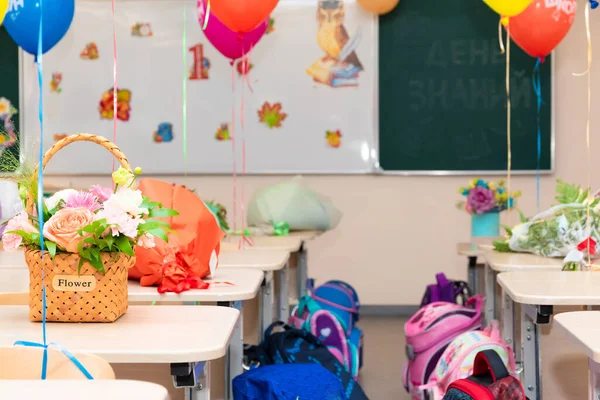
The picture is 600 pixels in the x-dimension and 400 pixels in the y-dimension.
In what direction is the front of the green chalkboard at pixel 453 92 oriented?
toward the camera

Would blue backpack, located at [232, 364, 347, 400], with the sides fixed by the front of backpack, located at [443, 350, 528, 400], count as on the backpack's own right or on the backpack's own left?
on the backpack's own right

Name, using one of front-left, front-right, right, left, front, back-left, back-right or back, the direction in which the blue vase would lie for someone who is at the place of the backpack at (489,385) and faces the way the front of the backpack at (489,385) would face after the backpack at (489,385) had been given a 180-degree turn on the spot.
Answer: front-left

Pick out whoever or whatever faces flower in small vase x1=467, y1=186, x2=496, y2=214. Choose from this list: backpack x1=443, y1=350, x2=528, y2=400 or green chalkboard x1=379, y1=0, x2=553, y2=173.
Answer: the green chalkboard

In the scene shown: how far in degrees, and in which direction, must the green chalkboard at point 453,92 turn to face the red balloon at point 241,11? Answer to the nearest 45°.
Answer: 0° — it already faces it

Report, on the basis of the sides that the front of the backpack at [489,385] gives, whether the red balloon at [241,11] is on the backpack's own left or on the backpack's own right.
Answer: on the backpack's own right

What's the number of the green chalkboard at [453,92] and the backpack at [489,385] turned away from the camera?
0

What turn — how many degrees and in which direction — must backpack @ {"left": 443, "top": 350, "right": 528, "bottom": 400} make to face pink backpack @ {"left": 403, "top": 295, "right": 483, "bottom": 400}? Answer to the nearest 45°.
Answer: approximately 135° to its right

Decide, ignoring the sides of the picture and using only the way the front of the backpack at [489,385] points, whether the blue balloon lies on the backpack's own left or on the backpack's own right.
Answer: on the backpack's own right

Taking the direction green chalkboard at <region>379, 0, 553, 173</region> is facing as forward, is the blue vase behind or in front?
in front

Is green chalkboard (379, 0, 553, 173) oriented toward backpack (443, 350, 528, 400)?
yes

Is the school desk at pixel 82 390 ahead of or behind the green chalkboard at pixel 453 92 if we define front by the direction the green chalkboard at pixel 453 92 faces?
ahead

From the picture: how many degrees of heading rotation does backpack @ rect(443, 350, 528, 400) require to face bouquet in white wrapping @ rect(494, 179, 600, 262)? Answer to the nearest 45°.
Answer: approximately 135° to its right

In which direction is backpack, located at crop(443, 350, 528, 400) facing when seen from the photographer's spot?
facing the viewer and to the left of the viewer

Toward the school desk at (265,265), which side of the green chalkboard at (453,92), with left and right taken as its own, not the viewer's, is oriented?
front

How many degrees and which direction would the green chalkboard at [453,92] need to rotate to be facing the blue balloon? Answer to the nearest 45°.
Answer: approximately 45° to its right

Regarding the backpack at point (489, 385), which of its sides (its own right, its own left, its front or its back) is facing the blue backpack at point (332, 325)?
right

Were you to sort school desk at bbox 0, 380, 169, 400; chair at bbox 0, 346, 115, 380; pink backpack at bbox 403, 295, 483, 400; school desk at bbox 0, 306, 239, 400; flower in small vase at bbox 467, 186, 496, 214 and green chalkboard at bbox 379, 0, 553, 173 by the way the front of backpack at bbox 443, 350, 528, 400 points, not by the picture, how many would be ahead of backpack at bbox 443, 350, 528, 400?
3
